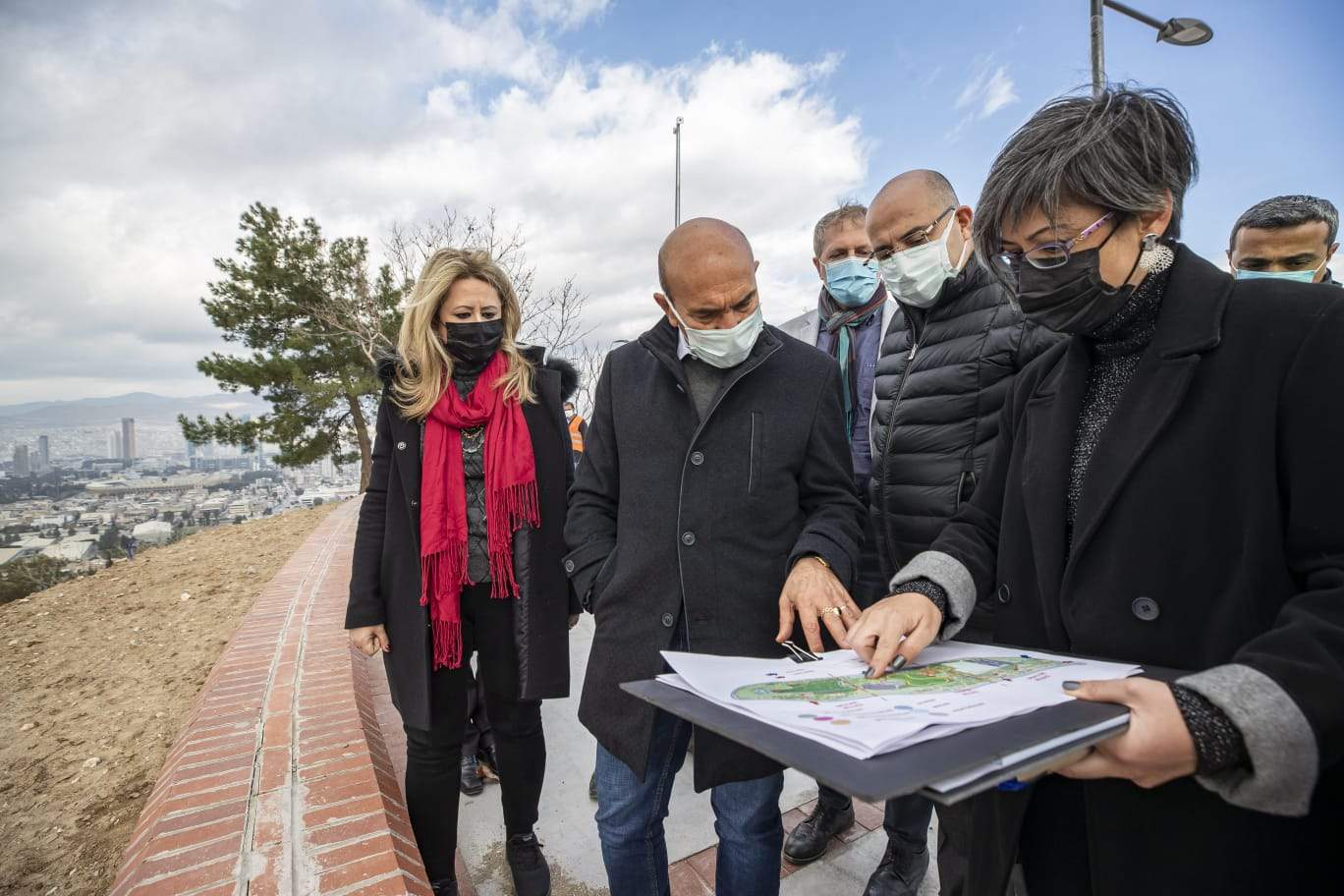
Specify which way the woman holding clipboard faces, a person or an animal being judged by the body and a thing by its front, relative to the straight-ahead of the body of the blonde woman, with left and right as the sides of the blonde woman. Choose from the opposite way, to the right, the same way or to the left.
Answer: to the right

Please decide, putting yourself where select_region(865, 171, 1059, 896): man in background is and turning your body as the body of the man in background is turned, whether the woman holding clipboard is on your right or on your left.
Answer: on your left

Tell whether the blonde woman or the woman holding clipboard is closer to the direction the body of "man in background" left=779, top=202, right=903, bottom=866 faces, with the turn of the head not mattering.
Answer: the woman holding clipboard

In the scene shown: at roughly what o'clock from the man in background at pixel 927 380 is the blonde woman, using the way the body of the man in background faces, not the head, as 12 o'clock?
The blonde woman is roughly at 1 o'clock from the man in background.

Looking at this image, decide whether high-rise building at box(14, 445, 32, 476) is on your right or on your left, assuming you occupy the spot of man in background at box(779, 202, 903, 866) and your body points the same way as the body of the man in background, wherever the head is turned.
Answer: on your right

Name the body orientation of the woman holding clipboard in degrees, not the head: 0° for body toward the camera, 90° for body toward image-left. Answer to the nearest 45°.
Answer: approximately 45°

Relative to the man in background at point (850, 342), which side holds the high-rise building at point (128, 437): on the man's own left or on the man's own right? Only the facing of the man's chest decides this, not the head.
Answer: on the man's own right

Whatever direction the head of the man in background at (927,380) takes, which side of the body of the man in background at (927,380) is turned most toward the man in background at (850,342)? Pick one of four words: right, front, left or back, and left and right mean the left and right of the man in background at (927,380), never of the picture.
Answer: right

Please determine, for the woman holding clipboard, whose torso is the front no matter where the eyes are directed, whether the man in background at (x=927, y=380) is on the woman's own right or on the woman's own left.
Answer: on the woman's own right

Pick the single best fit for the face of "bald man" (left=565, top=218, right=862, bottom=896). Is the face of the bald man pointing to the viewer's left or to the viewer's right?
to the viewer's right
